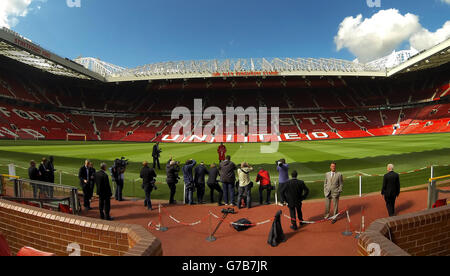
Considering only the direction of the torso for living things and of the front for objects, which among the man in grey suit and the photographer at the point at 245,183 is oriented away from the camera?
the photographer

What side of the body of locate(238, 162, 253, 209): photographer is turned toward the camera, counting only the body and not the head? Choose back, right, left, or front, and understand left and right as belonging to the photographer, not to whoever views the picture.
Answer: back

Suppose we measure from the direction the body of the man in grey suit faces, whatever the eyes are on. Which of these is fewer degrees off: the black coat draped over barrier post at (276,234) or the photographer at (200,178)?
the black coat draped over barrier post

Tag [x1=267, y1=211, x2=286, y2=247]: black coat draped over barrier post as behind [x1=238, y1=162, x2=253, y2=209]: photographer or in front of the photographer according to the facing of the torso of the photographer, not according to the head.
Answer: behind
